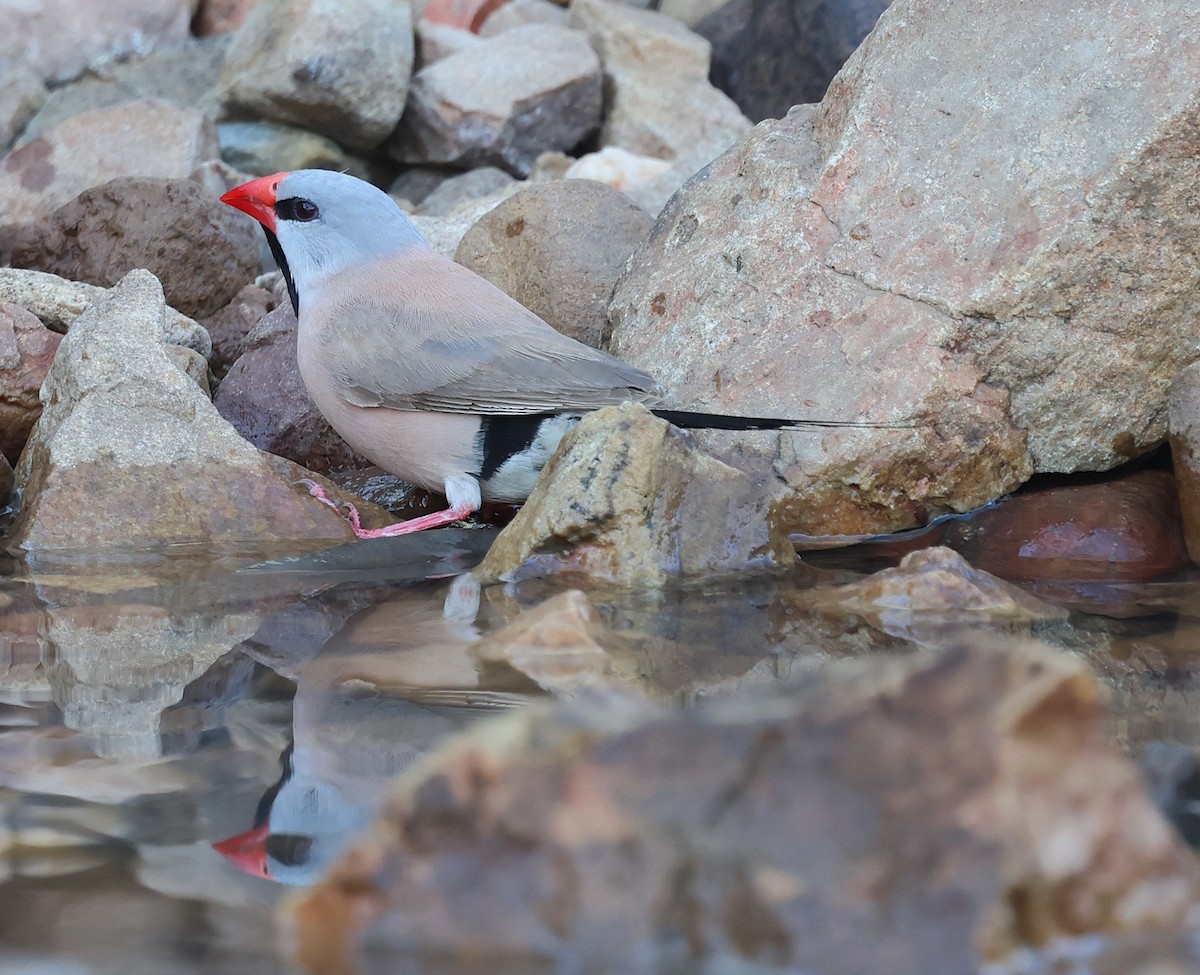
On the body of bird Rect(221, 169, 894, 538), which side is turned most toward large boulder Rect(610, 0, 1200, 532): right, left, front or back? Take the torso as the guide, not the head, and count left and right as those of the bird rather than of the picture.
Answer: back

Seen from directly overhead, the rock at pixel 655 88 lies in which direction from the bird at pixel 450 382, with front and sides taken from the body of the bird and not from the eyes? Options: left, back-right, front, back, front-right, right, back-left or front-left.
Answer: right

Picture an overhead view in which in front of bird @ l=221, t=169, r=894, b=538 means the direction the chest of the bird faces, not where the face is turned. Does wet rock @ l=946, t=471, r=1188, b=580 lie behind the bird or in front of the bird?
behind

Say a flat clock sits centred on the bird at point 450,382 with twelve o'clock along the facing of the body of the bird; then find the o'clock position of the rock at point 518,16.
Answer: The rock is roughly at 3 o'clock from the bird.

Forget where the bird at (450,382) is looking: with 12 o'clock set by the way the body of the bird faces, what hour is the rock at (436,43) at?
The rock is roughly at 3 o'clock from the bird.

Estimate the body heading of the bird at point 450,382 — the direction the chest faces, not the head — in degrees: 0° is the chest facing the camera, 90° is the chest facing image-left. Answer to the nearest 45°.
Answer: approximately 90°

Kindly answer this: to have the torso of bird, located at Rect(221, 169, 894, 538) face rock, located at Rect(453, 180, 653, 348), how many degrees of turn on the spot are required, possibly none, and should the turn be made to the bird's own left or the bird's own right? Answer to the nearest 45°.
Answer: approximately 90° to the bird's own right

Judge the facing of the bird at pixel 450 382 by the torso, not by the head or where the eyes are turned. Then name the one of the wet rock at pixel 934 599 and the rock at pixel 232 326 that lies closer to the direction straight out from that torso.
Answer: the rock

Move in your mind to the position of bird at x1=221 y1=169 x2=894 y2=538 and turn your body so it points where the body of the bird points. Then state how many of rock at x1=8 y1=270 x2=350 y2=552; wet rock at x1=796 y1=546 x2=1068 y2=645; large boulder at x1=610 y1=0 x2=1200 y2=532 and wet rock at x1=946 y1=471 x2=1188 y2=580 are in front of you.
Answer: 1

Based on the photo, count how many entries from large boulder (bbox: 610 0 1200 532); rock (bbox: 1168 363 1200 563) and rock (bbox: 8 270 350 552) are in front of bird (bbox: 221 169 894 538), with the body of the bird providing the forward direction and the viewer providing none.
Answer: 1
